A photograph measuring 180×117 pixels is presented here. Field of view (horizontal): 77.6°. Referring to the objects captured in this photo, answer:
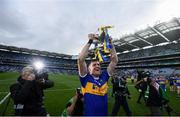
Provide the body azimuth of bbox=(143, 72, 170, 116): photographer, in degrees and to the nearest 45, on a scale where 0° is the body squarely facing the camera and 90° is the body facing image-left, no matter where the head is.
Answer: approximately 90°

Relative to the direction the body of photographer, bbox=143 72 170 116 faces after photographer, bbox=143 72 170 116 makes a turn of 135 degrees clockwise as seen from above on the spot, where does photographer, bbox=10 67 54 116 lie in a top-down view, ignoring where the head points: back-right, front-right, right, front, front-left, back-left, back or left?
back

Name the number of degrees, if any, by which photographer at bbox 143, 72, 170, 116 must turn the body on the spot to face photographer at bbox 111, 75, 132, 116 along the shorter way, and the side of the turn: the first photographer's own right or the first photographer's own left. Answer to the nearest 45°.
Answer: approximately 45° to the first photographer's own right
